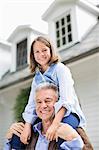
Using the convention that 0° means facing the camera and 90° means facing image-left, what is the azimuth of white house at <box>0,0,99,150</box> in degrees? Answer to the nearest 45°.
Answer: approximately 45°

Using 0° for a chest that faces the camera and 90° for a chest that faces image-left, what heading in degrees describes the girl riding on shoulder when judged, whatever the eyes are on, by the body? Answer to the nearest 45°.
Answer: approximately 45°
